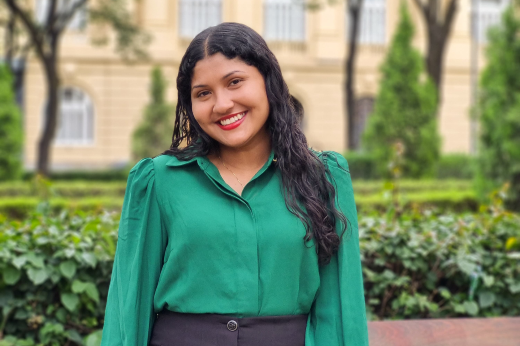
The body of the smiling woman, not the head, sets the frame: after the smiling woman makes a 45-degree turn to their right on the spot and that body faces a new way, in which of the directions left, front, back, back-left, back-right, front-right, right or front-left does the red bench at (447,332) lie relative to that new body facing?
back

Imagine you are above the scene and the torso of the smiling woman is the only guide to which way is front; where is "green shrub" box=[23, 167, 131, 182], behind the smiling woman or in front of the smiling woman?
behind

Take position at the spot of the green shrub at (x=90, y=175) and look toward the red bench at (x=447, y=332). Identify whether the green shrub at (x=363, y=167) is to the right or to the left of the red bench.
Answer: left

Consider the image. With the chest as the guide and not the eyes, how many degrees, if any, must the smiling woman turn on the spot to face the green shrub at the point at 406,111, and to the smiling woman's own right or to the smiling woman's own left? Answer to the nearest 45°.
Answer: approximately 180°

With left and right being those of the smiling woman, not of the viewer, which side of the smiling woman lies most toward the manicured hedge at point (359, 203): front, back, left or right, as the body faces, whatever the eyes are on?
back

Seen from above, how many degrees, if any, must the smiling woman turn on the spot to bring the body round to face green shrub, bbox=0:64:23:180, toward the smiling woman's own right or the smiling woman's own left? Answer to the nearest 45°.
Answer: approximately 180°

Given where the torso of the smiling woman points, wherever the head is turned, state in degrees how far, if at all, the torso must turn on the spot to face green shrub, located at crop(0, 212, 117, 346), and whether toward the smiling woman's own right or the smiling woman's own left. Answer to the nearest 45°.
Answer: approximately 135° to the smiling woman's own right

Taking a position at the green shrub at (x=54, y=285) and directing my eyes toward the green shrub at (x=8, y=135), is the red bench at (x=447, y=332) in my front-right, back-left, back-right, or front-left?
back-right

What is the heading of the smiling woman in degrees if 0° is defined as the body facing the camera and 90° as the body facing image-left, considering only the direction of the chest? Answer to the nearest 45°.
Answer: approximately 0°

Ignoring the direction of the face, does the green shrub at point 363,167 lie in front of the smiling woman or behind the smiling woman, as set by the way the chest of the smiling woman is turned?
behind

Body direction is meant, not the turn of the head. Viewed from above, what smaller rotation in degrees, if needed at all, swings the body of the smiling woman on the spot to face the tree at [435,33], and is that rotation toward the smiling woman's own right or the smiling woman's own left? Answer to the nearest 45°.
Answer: approximately 180°
